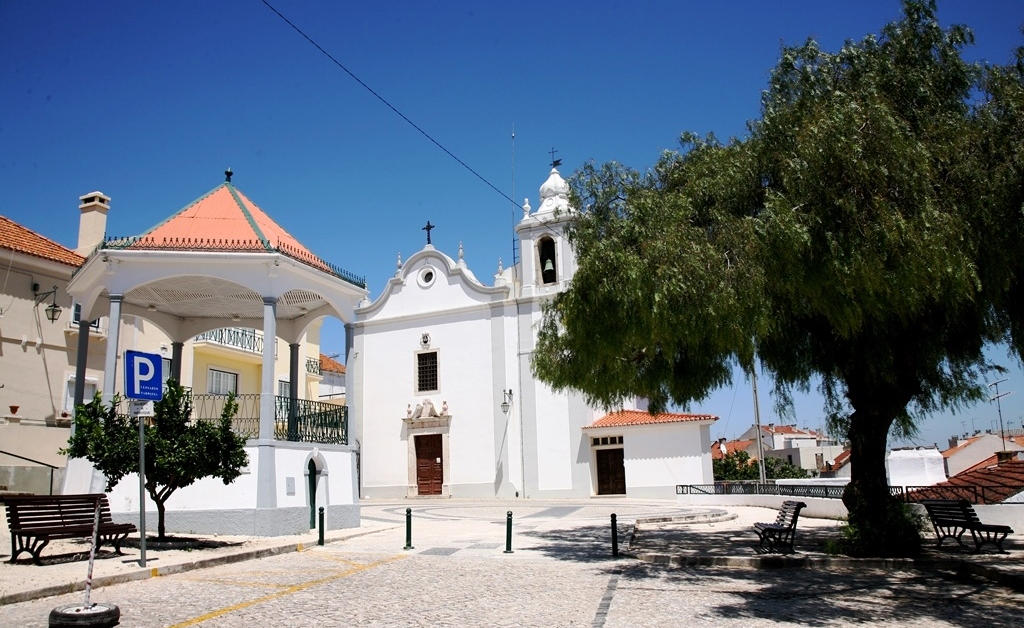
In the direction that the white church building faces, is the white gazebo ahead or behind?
ahead

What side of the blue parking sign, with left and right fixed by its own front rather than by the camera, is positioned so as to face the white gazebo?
back

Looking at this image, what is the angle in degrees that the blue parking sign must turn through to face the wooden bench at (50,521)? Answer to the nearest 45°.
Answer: approximately 135° to its right

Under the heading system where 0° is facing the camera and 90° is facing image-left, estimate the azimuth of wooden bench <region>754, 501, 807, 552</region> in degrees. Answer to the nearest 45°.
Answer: approximately 45°

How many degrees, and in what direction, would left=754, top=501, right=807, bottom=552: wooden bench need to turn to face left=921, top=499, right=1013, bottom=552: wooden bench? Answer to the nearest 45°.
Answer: approximately 135° to its left

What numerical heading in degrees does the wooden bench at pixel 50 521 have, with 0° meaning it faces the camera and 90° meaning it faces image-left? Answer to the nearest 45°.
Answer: approximately 315°

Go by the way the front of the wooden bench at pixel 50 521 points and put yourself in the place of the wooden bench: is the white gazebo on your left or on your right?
on your left

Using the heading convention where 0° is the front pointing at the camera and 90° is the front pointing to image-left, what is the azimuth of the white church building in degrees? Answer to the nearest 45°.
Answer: approximately 0°

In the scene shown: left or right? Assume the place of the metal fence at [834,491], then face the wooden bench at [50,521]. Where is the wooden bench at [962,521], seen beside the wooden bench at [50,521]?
left

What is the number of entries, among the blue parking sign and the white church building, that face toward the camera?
2
